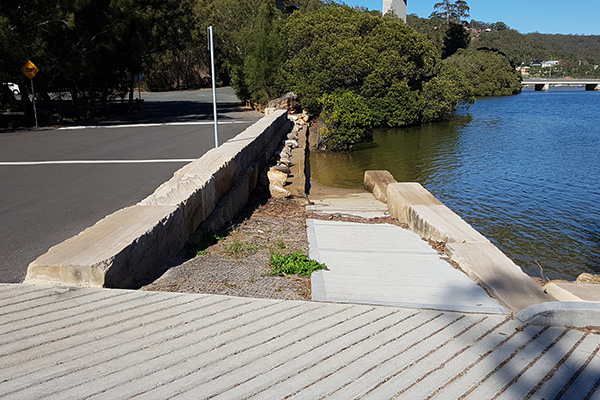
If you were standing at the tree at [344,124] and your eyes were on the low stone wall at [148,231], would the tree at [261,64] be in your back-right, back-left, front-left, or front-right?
back-right

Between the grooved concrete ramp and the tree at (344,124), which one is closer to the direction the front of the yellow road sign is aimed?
the grooved concrete ramp

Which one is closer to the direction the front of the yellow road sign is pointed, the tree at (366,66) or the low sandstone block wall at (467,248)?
the low sandstone block wall

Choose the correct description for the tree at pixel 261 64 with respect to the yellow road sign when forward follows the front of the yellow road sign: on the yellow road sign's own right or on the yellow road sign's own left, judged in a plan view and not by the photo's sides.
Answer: on the yellow road sign's own left

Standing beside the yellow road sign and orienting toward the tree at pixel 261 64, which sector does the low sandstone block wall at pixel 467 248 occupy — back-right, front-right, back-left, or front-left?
back-right

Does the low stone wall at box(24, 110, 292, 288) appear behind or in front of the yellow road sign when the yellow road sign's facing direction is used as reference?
in front

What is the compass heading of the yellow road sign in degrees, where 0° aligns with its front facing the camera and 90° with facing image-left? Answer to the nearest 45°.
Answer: approximately 0°

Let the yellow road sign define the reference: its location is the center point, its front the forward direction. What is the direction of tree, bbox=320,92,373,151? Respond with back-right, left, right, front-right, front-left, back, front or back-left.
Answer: left

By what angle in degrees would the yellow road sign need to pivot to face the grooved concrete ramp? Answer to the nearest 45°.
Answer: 0° — it already faces it

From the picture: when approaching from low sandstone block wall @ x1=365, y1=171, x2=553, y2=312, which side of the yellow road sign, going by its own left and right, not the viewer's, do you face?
front
